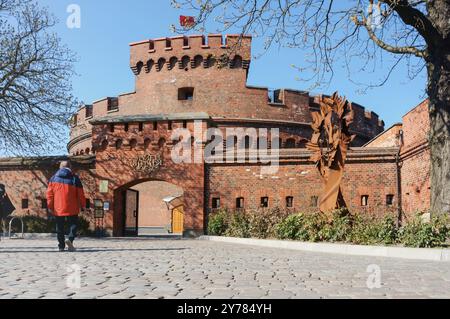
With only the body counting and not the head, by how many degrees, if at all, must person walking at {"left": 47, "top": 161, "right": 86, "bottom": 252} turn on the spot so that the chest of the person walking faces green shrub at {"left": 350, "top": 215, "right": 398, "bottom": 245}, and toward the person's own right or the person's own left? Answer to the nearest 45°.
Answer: approximately 90° to the person's own right

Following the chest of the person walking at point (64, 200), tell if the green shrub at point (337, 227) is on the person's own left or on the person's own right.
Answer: on the person's own right

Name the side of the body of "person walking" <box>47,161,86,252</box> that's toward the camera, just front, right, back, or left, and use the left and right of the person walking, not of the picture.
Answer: back

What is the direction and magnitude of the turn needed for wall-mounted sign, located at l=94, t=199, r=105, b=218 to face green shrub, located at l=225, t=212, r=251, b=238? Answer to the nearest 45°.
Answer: approximately 45° to its left

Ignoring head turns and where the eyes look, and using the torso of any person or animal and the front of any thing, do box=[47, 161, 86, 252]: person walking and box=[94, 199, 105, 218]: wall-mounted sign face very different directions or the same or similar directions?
very different directions

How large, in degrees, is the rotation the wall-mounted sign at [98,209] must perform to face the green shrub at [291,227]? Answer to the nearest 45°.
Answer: approximately 45° to its left

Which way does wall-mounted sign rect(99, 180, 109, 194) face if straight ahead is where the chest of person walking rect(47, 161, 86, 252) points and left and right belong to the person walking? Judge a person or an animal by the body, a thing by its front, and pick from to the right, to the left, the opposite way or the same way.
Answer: the opposite way

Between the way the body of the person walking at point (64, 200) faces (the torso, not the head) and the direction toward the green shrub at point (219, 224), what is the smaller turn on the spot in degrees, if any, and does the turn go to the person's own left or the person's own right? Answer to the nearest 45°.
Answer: approximately 45° to the person's own right

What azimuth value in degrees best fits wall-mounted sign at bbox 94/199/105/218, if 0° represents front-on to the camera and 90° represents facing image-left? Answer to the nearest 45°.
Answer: approximately 0°

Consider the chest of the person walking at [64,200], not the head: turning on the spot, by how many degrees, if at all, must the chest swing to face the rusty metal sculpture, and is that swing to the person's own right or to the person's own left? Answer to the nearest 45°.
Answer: approximately 90° to the person's own right

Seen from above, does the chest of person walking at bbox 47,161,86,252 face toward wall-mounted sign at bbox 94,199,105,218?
yes

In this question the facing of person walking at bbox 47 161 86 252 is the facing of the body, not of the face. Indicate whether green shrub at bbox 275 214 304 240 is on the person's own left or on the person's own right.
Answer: on the person's own right
